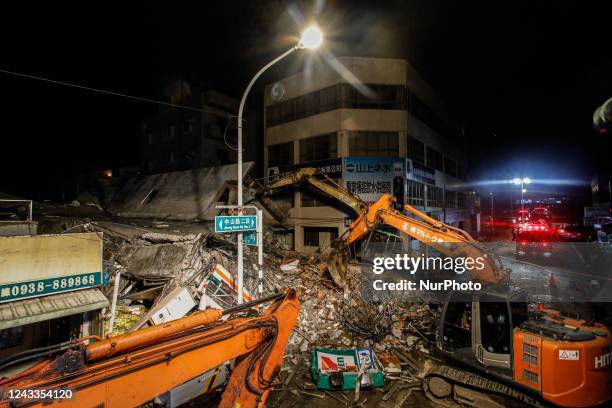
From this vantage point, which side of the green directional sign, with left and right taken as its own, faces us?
front

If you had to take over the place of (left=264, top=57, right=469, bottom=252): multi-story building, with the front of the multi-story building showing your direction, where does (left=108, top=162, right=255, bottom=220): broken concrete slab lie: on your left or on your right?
on your right

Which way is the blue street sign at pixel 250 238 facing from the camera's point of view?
toward the camera

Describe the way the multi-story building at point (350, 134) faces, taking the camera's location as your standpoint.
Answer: facing the viewer

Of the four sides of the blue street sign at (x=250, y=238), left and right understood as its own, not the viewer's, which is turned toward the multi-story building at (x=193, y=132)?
back

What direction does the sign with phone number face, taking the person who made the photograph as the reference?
facing the viewer and to the right of the viewer

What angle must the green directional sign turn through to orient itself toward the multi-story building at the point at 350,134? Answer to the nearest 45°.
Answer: approximately 135° to its left

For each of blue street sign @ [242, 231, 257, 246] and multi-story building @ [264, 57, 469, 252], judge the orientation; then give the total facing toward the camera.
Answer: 2

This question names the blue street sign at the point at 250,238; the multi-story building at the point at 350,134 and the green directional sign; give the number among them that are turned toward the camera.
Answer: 3

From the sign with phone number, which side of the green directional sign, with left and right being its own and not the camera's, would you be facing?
right

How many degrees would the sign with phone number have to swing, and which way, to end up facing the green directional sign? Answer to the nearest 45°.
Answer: approximately 45° to its left
